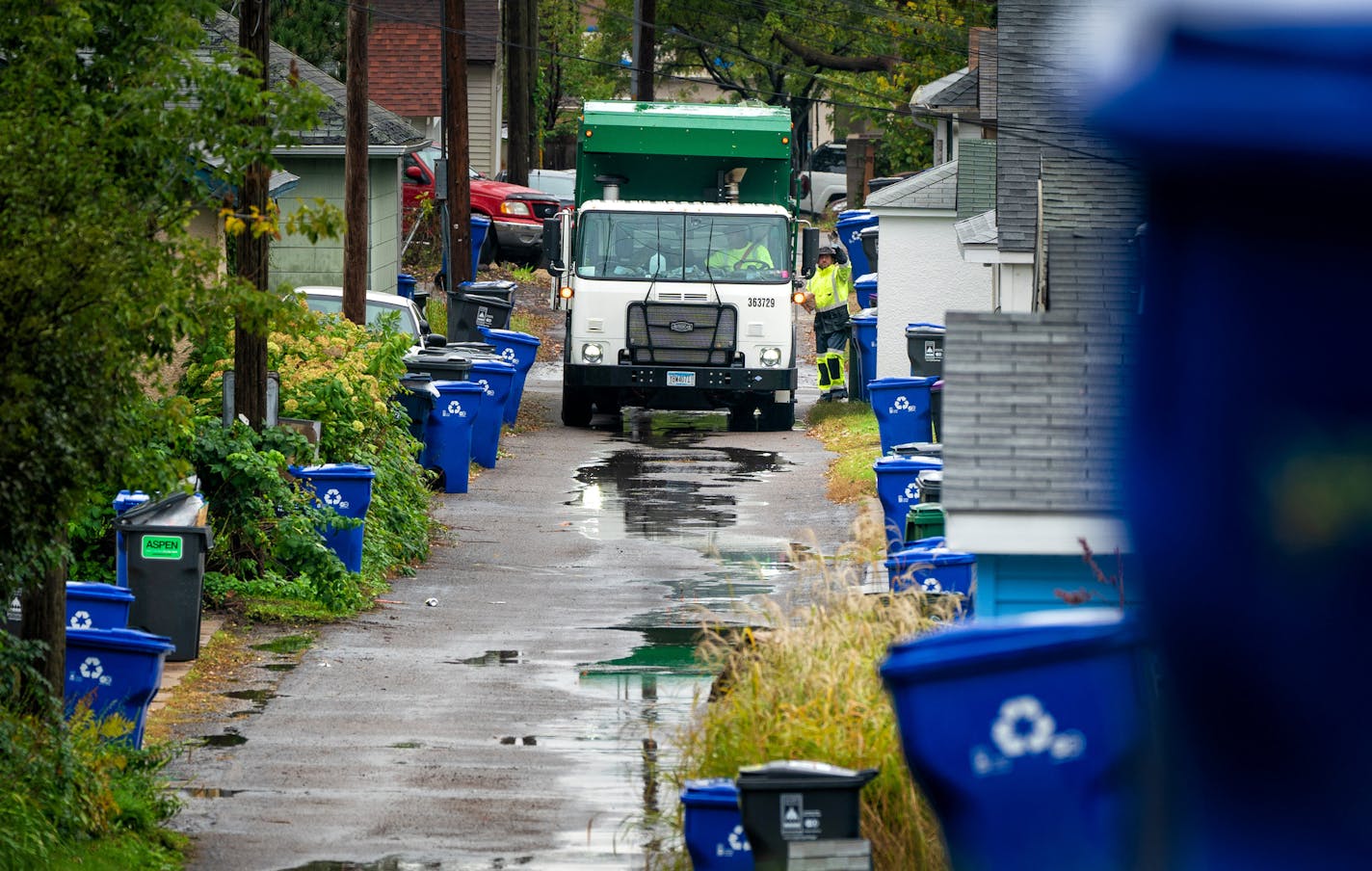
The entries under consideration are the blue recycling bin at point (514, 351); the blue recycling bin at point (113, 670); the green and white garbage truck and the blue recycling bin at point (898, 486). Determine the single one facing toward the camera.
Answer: the green and white garbage truck

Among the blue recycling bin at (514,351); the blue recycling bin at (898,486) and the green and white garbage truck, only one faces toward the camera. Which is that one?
the green and white garbage truck

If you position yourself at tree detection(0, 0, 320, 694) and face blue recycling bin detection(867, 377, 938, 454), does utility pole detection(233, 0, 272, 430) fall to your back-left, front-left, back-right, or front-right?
front-left

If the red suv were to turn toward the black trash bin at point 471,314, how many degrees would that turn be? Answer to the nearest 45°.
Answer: approximately 45° to its right

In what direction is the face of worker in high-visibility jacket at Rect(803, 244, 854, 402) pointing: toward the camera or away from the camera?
toward the camera

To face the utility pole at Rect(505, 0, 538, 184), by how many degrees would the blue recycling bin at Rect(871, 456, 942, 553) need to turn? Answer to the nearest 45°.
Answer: approximately 90° to its right

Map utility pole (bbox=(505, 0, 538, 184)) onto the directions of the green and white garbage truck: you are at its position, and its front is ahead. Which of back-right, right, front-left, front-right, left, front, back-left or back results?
back

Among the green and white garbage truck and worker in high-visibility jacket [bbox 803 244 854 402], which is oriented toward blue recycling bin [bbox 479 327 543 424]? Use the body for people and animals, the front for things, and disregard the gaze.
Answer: the worker in high-visibility jacket

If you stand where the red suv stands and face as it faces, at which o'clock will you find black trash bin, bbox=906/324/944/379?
The black trash bin is roughly at 1 o'clock from the red suv.

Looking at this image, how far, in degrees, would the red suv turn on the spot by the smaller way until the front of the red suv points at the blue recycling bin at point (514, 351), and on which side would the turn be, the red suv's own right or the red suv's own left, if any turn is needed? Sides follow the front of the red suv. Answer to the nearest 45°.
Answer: approximately 45° to the red suv's own right
